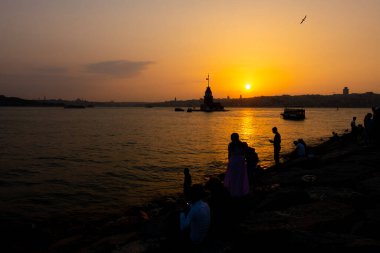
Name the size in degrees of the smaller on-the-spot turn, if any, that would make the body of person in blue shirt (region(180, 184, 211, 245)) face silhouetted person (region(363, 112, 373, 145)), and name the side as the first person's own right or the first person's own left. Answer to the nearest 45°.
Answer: approximately 90° to the first person's own right

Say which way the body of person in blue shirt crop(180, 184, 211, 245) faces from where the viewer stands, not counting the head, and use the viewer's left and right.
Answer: facing away from the viewer and to the left of the viewer

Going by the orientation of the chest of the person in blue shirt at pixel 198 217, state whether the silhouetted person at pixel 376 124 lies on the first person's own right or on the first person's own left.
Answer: on the first person's own right

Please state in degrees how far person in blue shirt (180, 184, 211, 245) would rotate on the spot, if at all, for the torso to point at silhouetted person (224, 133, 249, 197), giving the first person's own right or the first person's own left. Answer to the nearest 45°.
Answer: approximately 45° to the first person's own right

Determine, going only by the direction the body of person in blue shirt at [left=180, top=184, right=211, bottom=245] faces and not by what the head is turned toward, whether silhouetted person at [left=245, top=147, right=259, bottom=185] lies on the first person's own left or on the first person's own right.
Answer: on the first person's own right
